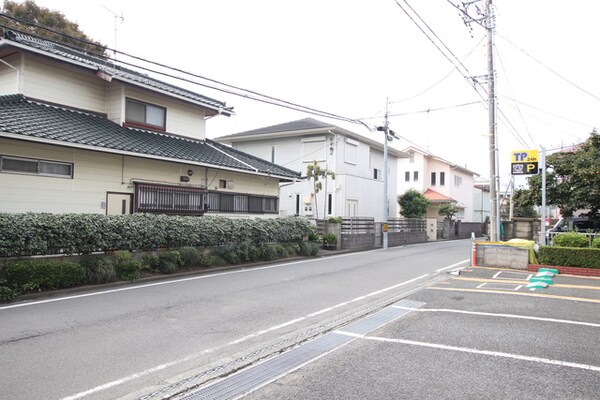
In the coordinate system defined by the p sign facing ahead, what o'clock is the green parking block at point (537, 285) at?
The green parking block is roughly at 12 o'clock from the p sign.

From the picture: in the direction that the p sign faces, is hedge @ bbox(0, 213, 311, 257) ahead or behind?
ahead

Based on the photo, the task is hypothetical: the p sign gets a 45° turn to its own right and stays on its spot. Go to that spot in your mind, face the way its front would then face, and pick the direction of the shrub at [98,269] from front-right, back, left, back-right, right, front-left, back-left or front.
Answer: front

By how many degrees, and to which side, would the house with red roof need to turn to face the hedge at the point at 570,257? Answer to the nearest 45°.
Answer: approximately 45° to its right

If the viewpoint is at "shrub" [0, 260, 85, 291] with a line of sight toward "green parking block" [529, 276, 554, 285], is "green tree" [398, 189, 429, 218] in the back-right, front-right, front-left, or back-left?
front-left

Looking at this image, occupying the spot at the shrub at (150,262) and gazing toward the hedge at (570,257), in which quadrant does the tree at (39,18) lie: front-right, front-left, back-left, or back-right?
back-left

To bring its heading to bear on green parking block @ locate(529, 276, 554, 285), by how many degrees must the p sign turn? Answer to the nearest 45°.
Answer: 0° — it already faces it

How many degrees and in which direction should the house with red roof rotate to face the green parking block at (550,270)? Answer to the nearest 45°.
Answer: approximately 45° to its right

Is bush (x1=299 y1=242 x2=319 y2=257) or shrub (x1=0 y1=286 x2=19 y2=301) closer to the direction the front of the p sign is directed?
the shrub

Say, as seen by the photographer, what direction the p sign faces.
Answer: facing the viewer

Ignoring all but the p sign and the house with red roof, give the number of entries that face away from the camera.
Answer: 0

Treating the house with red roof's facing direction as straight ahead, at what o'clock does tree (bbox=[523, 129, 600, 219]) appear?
The tree is roughly at 1 o'clock from the house with red roof.

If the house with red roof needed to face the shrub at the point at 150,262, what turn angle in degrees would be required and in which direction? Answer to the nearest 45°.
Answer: approximately 45° to its right

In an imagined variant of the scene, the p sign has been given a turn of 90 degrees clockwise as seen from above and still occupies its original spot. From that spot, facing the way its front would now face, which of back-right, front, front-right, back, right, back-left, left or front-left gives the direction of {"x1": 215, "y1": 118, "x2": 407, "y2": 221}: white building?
front-right

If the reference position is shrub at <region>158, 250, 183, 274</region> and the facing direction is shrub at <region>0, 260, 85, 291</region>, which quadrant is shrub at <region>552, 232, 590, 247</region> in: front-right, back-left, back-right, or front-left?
back-left

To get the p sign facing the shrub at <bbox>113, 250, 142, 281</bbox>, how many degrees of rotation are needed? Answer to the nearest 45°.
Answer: approximately 45° to its right

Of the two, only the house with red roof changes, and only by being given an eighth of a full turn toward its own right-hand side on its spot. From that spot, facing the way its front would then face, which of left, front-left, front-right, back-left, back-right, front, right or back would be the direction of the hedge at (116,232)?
front
